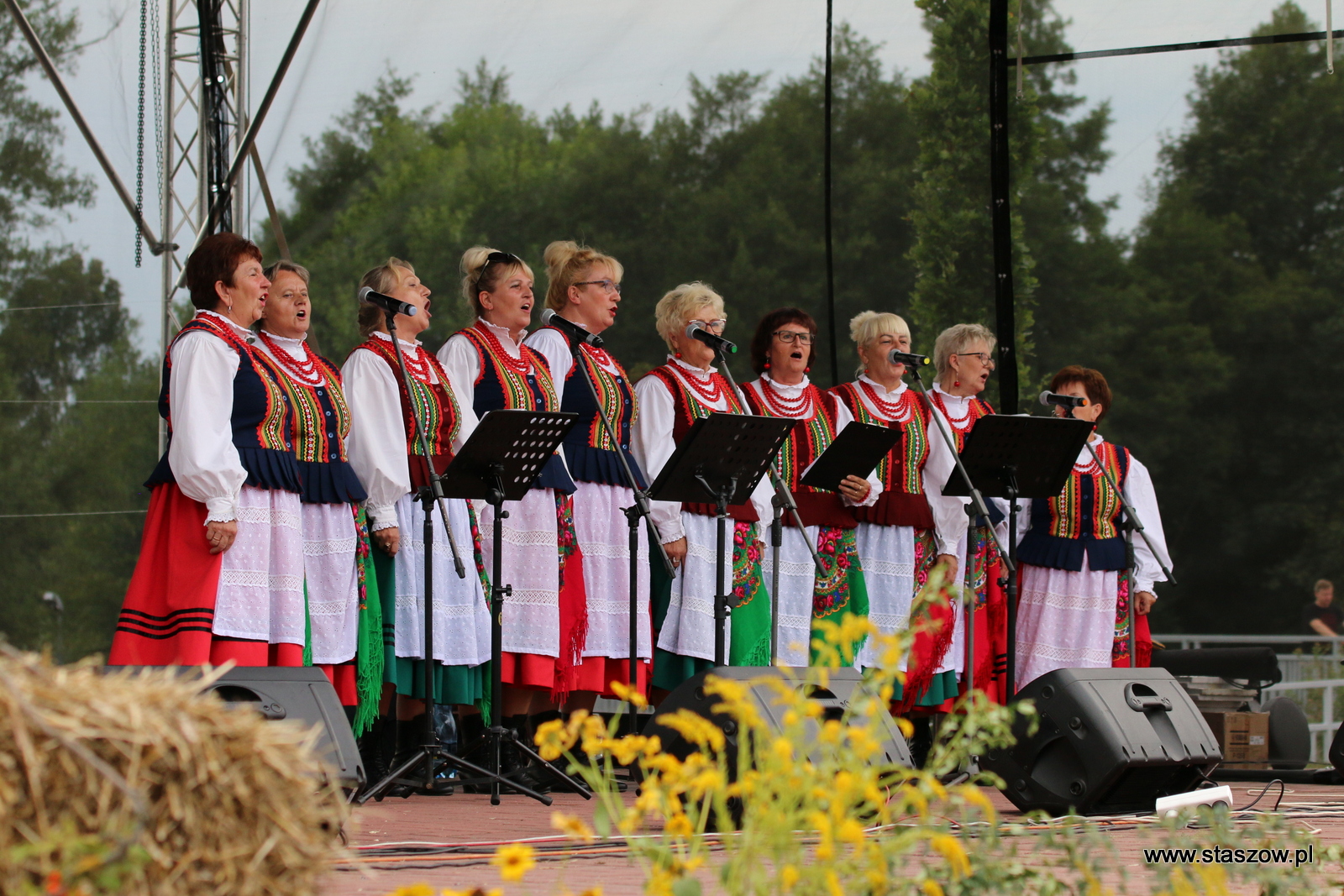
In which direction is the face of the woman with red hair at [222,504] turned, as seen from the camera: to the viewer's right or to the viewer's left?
to the viewer's right

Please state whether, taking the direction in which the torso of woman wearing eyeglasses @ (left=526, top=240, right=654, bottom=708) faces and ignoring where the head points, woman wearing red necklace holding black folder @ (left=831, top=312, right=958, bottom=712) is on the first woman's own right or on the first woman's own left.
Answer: on the first woman's own left

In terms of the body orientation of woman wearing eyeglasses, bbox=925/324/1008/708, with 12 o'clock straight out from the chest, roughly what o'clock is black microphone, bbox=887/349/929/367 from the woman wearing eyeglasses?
The black microphone is roughly at 2 o'clock from the woman wearing eyeglasses.

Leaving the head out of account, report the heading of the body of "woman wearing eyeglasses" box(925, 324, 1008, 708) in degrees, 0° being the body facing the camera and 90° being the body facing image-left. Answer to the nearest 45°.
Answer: approximately 315°

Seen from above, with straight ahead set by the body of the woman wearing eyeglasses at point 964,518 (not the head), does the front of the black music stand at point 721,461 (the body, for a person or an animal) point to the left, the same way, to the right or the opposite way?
the opposite way

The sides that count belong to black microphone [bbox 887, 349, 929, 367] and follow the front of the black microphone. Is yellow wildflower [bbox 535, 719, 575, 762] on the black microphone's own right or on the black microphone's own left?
on the black microphone's own left

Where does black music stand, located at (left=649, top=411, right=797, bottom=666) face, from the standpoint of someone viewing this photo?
facing away from the viewer and to the left of the viewer

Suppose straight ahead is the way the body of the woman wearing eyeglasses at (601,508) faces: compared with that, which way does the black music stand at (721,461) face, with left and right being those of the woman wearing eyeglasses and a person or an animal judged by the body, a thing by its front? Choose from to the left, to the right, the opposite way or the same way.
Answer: the opposite way

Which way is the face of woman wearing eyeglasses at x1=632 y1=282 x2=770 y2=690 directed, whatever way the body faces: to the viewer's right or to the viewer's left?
to the viewer's right
